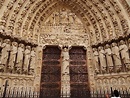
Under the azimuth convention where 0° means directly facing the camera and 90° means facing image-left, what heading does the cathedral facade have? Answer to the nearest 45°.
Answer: approximately 0°
